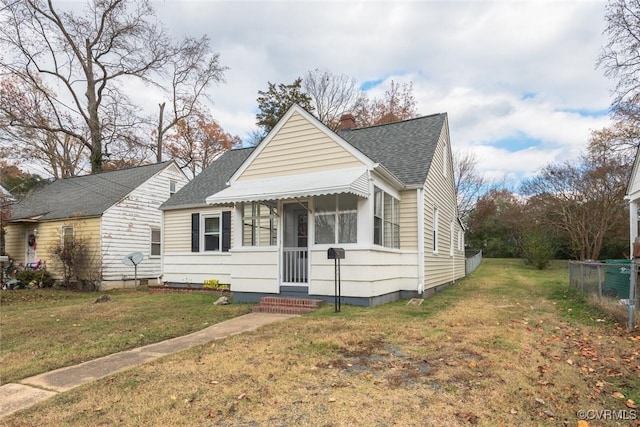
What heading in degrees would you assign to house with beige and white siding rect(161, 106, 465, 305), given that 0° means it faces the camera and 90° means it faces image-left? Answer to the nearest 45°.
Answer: approximately 45°

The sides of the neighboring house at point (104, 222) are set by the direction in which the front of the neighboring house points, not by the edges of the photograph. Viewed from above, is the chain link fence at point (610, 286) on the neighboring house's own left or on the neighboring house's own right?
on the neighboring house's own left

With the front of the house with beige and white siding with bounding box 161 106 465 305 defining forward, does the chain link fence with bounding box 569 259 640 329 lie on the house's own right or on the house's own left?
on the house's own left

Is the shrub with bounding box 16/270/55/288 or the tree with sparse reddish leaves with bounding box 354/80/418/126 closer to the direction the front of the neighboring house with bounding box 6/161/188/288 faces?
the shrub

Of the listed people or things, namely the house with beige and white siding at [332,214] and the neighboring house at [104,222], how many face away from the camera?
0

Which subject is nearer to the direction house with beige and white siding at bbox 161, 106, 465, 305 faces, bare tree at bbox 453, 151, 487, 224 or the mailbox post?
the mailbox post

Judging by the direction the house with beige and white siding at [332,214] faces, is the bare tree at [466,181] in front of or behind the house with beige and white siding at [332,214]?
behind

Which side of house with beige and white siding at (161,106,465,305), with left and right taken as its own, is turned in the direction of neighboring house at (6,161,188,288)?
right

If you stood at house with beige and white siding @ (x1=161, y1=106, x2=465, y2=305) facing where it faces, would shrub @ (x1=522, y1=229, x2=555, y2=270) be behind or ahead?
behind

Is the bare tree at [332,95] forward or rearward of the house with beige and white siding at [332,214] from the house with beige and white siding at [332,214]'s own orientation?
rearward

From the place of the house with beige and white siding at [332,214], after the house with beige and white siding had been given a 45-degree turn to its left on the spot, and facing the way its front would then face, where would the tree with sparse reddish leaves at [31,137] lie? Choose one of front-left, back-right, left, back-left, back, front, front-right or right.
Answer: back-right
